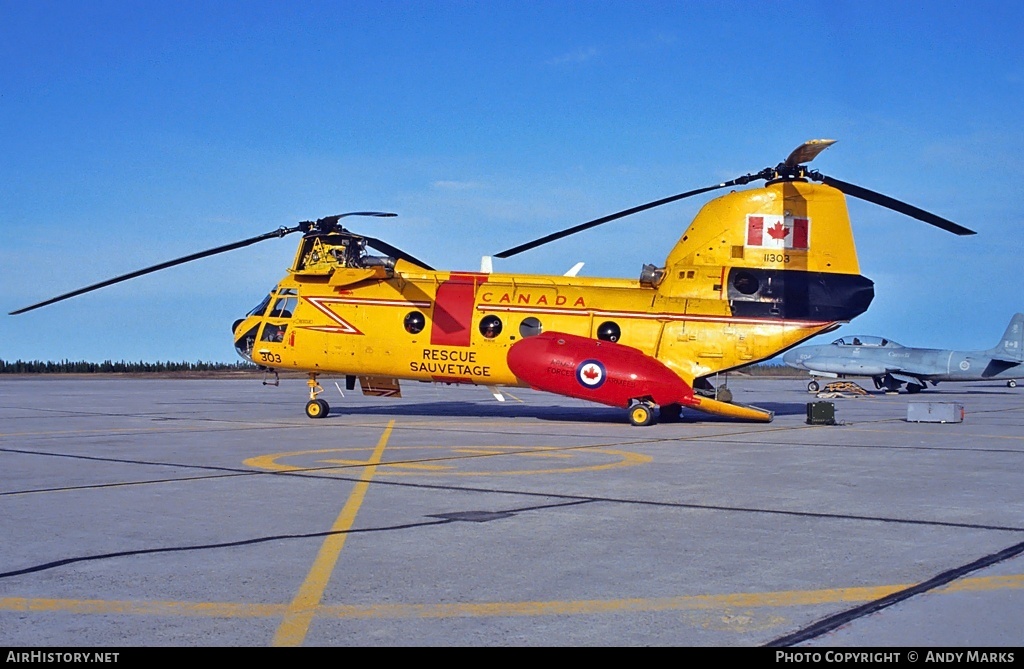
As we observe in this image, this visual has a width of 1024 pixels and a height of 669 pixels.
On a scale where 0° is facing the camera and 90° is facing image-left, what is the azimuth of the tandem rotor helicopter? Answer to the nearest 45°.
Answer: approximately 90°

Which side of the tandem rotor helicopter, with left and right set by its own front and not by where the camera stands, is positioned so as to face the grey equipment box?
back
